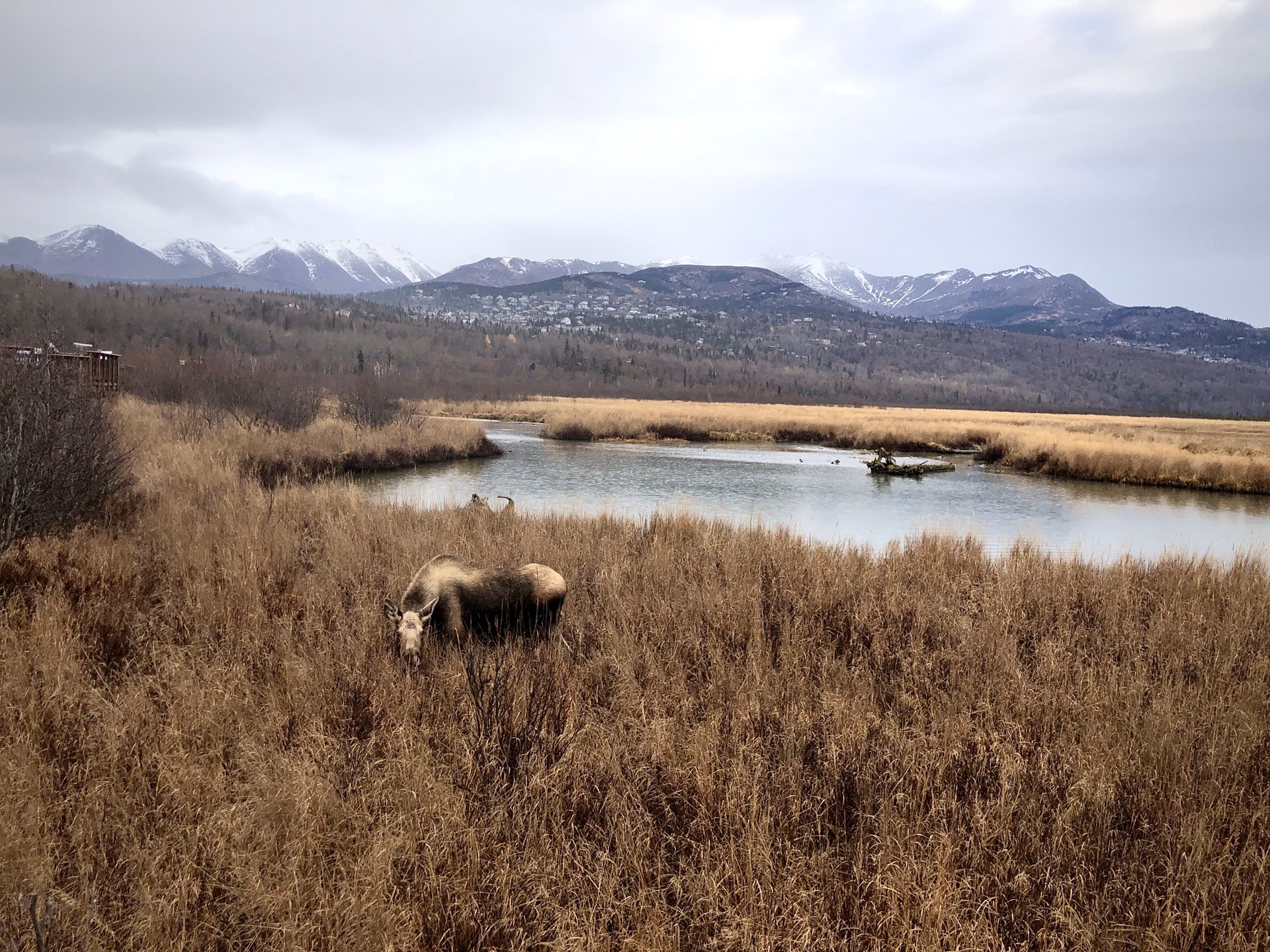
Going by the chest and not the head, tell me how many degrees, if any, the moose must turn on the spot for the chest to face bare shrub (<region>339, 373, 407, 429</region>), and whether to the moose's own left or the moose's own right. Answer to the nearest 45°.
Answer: approximately 90° to the moose's own right

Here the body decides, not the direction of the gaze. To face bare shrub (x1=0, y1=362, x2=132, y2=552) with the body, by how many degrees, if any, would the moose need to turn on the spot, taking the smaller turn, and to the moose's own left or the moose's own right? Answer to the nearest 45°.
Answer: approximately 45° to the moose's own right

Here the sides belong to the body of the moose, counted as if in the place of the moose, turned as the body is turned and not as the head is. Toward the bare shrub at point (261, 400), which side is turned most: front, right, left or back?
right

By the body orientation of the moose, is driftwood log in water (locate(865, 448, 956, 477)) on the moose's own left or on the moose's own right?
on the moose's own right

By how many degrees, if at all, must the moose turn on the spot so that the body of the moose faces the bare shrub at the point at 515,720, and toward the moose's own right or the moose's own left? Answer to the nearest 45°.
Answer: approximately 90° to the moose's own left

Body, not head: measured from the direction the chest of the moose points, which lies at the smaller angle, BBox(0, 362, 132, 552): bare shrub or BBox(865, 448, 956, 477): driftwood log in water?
the bare shrub

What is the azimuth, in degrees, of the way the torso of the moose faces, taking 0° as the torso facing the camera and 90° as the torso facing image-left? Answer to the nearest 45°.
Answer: approximately 90°
